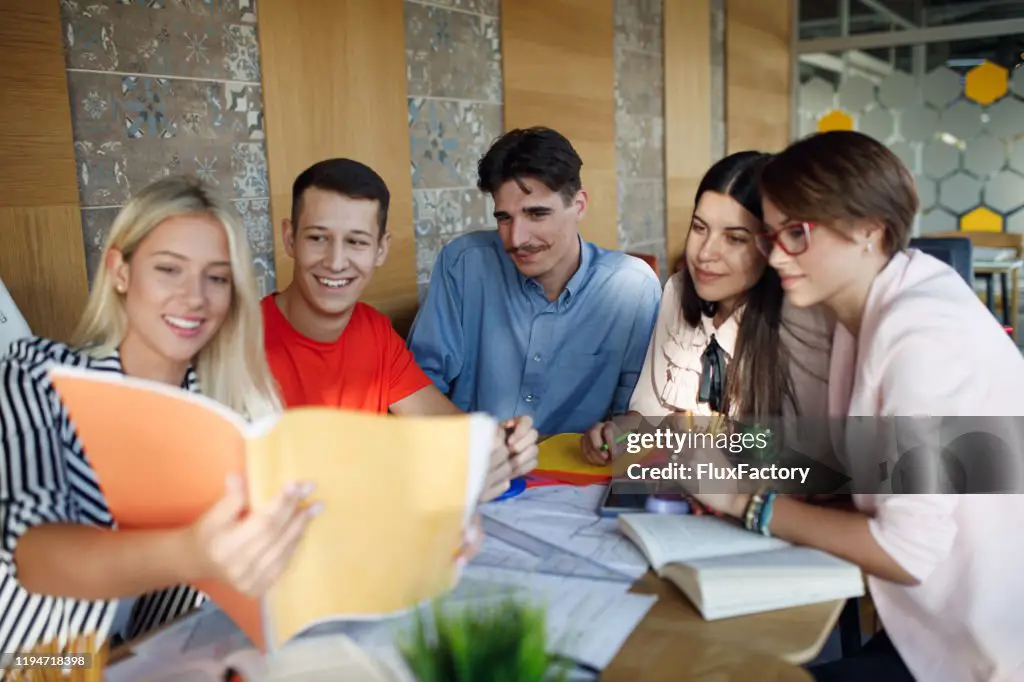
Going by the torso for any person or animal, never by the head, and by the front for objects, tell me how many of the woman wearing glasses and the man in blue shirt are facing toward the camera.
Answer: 1

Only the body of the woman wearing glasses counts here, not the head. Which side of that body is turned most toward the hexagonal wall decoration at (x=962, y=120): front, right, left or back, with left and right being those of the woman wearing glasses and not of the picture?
right

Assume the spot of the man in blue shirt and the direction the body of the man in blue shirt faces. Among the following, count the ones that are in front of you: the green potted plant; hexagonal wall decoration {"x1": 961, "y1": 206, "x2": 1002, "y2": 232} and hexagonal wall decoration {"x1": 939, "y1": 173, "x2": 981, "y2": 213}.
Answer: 1

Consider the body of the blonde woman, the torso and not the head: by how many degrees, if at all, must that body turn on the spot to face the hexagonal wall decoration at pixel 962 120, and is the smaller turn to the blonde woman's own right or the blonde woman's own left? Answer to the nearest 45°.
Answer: approximately 90° to the blonde woman's own left

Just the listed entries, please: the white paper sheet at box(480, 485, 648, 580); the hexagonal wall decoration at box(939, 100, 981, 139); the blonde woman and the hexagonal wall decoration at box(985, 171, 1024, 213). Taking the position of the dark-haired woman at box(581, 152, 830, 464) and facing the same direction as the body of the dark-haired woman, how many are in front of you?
2

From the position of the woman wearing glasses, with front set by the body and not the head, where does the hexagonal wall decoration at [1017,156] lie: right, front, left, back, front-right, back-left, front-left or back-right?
right

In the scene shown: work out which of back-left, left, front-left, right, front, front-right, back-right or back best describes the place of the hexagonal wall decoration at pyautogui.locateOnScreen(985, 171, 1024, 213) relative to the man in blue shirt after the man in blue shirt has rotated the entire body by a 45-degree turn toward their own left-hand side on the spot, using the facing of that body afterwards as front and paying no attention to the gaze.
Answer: left

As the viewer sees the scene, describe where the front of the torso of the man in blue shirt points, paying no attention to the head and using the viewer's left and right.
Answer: facing the viewer

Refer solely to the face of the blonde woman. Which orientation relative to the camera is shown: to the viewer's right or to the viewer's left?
to the viewer's right

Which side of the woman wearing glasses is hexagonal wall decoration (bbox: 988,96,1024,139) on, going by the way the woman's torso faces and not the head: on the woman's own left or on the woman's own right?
on the woman's own right

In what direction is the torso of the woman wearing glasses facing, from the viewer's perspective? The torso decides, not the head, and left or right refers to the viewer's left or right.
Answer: facing to the left of the viewer

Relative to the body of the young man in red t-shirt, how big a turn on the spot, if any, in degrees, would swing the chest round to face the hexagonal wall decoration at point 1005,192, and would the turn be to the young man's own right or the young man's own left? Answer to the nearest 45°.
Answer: approximately 135° to the young man's own left

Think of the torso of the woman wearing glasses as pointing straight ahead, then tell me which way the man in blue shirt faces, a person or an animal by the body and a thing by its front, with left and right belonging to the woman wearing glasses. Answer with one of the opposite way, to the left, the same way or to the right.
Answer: to the left
